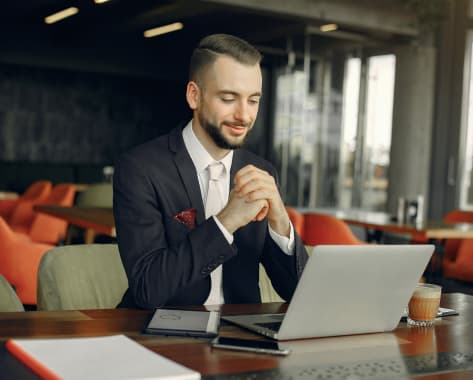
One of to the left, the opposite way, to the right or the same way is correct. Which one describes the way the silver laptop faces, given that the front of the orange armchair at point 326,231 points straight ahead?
to the left

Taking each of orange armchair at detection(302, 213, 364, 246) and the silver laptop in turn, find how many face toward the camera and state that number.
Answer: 0

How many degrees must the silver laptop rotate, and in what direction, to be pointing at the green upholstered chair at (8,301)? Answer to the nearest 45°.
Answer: approximately 45° to its left

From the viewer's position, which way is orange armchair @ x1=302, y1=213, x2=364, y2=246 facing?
facing away from the viewer and to the right of the viewer

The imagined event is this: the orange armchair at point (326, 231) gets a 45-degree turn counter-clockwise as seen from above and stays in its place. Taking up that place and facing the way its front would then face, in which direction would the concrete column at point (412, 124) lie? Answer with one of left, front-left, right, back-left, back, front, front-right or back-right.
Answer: front

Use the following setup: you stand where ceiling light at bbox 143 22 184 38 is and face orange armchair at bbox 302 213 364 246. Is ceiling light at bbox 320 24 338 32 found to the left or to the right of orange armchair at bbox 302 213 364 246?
left

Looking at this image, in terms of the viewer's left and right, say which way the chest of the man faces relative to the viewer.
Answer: facing the viewer and to the right of the viewer

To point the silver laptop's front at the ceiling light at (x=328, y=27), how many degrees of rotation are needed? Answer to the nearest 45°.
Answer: approximately 45° to its right

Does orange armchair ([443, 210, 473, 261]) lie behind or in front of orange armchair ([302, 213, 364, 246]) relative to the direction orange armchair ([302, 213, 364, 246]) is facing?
in front

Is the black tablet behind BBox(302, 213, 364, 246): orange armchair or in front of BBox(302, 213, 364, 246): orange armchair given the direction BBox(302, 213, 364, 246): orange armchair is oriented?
behind

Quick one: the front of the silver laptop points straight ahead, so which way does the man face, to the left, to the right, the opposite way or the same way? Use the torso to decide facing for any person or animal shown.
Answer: the opposite way

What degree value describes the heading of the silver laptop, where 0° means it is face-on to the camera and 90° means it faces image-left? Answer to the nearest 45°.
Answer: approximately 135°

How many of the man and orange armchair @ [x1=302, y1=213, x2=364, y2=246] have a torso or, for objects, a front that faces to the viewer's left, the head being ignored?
0

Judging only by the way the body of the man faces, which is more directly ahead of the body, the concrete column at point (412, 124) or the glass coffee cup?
the glass coffee cup

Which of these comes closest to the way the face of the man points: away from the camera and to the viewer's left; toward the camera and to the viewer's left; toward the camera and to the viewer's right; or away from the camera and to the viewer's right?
toward the camera and to the viewer's right

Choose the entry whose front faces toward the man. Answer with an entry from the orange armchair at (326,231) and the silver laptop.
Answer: the silver laptop
